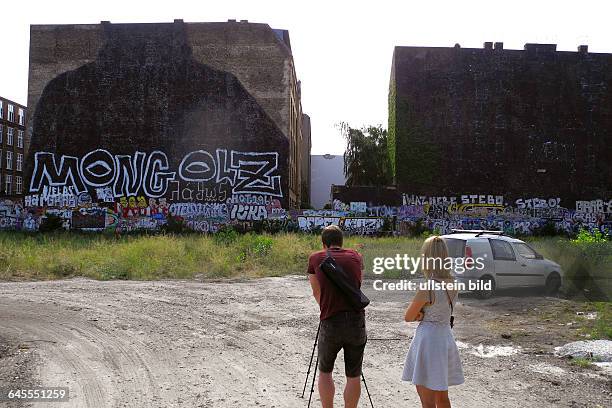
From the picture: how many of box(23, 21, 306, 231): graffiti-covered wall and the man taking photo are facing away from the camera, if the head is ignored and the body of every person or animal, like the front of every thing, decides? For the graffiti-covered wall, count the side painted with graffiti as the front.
1

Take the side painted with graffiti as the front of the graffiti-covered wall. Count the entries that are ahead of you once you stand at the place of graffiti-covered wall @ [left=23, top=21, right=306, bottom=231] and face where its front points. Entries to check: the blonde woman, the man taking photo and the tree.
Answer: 2

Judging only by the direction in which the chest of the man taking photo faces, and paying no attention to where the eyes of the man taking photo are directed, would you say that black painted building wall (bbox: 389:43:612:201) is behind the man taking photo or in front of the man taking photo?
in front

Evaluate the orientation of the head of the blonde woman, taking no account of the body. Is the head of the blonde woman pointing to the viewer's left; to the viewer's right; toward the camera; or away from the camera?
away from the camera

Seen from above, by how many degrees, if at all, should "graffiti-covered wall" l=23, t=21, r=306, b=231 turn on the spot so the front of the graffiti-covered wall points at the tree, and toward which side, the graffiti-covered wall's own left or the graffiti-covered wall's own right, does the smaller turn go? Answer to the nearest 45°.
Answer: approximately 135° to the graffiti-covered wall's own left

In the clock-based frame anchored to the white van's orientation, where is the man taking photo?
The man taking photo is roughly at 5 o'clock from the white van.

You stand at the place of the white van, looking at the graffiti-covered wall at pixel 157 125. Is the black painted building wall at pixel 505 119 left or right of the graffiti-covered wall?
right

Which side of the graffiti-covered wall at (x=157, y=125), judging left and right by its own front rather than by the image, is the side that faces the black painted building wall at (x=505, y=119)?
left

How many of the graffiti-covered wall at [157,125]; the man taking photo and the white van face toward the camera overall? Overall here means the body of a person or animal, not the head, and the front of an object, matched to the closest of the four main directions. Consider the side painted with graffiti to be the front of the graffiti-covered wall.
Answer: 1

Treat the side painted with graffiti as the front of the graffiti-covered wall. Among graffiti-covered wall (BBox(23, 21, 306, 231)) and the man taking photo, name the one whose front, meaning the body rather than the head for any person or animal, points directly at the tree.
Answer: the man taking photo

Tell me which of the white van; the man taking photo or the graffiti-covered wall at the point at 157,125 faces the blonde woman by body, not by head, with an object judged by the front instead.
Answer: the graffiti-covered wall

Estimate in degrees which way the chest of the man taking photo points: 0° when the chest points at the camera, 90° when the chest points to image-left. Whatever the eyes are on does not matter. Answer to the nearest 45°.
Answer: approximately 180°

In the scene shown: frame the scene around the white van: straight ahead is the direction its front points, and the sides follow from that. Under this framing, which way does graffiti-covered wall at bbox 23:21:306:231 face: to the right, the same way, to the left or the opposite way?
to the right

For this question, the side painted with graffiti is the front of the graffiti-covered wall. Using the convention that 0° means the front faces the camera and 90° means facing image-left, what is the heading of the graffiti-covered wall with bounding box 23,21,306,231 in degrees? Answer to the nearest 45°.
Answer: approximately 0°

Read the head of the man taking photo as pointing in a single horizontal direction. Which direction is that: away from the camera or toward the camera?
away from the camera

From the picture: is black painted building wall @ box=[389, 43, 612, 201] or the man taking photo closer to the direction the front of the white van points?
the black painted building wall
